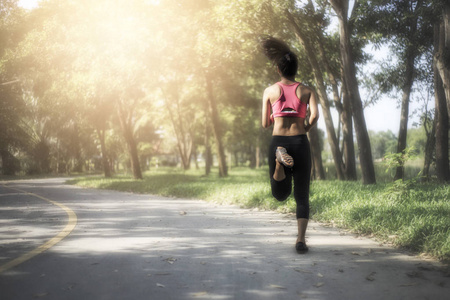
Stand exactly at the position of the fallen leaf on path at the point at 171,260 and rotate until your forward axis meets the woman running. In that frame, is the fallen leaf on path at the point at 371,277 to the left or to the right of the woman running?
right

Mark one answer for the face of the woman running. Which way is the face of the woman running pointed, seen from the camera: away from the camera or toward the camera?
away from the camera

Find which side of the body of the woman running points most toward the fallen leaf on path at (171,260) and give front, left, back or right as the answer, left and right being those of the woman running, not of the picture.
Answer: left

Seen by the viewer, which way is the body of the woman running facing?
away from the camera
